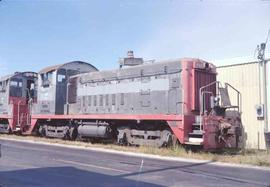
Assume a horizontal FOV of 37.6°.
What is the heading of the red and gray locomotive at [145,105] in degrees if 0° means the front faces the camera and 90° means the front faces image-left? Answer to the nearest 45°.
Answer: approximately 315°

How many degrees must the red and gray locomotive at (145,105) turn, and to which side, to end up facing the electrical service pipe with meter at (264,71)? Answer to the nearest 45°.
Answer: approximately 45° to its left

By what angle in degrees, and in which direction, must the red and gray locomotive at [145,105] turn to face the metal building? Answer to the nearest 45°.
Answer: approximately 45° to its left
